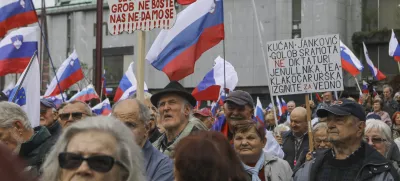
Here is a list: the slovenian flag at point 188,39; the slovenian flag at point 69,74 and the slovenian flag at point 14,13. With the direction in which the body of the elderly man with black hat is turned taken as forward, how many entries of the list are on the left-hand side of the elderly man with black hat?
0

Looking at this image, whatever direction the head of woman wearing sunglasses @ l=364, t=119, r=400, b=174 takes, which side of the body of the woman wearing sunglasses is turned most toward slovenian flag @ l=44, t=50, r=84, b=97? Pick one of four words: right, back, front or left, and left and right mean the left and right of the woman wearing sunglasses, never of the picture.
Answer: right

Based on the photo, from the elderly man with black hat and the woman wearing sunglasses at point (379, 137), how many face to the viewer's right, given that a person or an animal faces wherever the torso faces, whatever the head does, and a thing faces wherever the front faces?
0

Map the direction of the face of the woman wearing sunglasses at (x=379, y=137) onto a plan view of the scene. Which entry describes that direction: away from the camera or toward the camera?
toward the camera

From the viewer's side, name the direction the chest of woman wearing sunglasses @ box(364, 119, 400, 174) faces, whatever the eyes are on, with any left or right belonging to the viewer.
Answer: facing the viewer and to the left of the viewer

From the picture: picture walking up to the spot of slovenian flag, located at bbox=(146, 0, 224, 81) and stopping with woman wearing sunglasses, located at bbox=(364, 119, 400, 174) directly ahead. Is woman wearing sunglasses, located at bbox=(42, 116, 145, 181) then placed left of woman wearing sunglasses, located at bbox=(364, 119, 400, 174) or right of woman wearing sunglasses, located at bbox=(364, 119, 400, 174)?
right

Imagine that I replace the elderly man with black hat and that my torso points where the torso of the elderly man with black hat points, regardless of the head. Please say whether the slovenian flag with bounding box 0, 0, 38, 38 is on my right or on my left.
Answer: on my right

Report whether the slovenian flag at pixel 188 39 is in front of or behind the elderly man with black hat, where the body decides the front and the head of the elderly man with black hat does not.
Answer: behind

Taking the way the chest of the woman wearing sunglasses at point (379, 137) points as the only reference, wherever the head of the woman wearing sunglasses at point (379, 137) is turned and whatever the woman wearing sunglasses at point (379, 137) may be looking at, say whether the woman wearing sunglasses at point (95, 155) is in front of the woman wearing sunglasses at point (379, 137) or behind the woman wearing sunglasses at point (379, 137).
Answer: in front

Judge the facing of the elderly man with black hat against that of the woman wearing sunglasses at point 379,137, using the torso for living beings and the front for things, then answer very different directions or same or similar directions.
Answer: same or similar directions
